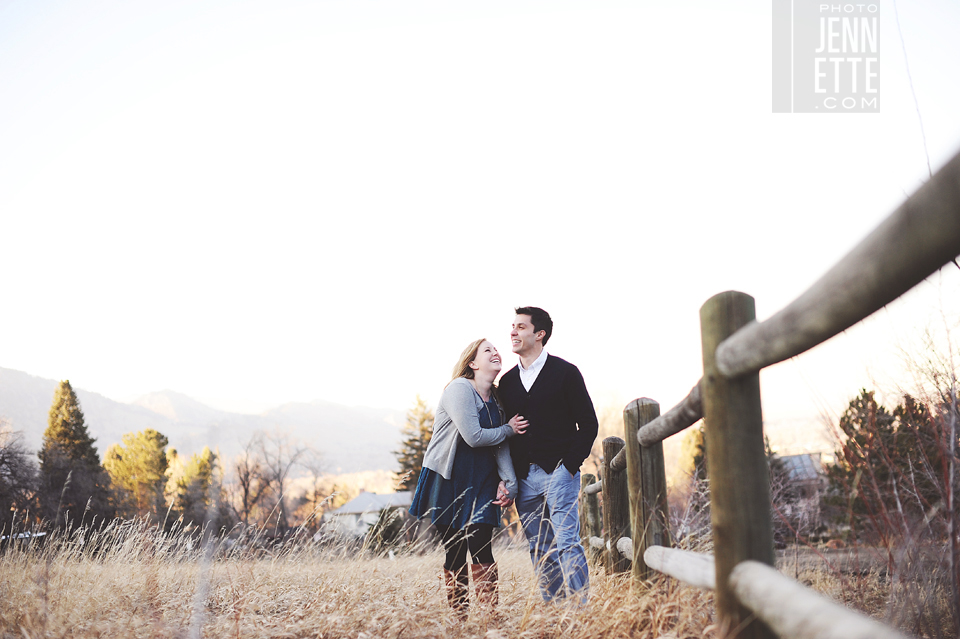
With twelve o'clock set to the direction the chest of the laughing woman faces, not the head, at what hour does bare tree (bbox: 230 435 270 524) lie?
The bare tree is roughly at 7 o'clock from the laughing woman.

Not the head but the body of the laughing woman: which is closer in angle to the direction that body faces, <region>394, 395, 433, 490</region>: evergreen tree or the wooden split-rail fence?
the wooden split-rail fence

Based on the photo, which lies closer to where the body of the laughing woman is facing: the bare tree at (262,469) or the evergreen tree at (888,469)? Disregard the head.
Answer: the evergreen tree

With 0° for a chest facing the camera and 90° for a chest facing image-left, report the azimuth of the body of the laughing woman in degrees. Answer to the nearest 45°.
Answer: approximately 315°

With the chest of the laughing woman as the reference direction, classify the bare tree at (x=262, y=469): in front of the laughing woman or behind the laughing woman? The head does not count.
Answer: behind

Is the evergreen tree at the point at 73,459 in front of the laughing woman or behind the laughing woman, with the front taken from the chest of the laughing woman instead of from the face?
behind

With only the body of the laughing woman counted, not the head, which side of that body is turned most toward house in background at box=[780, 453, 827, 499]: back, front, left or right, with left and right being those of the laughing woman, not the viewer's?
left
